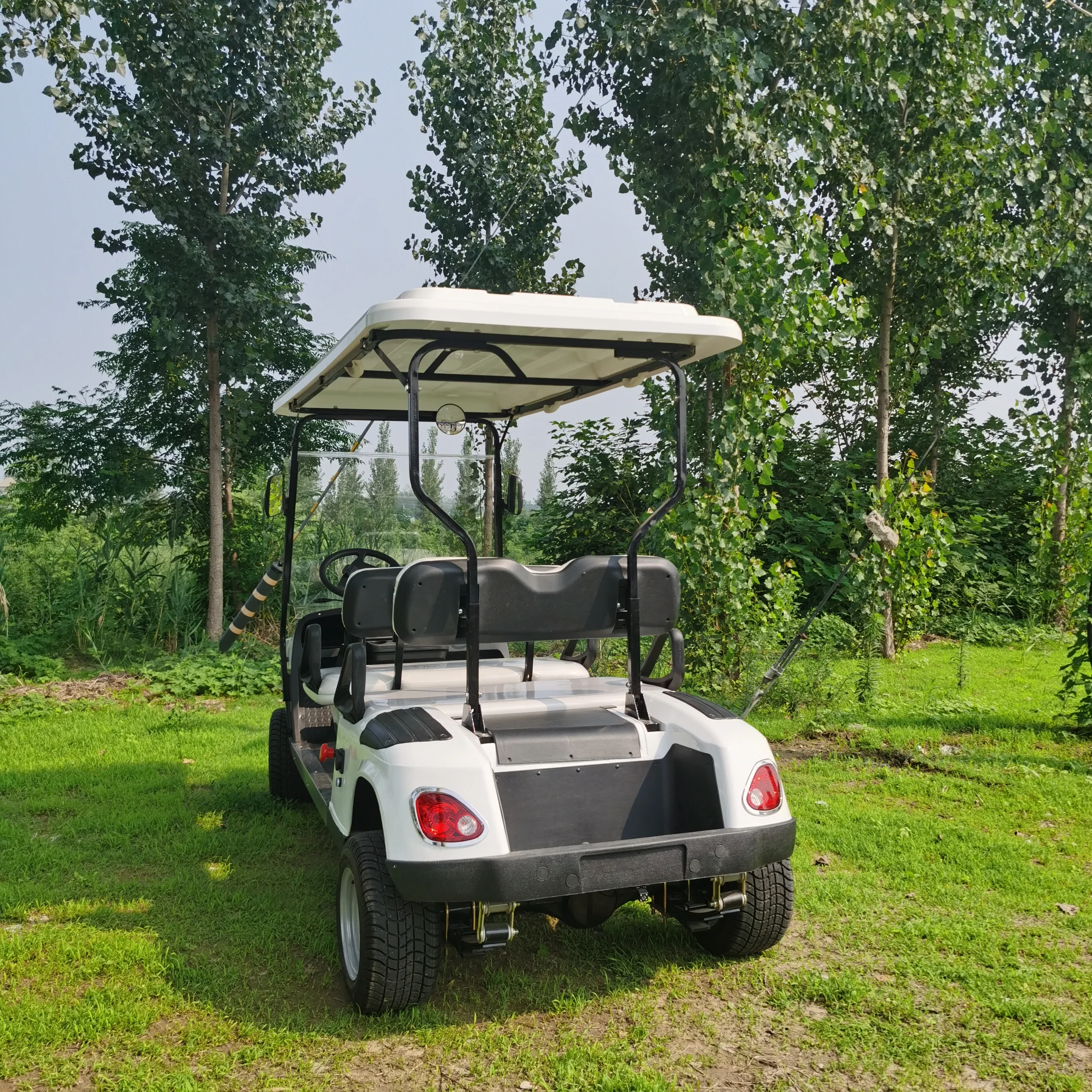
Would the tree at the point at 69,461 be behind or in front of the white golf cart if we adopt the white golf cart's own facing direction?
in front

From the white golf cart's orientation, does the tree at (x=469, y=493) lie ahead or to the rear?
ahead

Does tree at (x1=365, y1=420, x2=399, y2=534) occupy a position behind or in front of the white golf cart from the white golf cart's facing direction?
in front

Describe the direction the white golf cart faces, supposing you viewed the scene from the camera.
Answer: facing away from the viewer and to the left of the viewer

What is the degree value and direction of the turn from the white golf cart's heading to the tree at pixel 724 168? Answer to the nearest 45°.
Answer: approximately 45° to its right

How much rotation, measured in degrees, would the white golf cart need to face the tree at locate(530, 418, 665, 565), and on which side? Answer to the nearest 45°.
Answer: approximately 45° to its right
